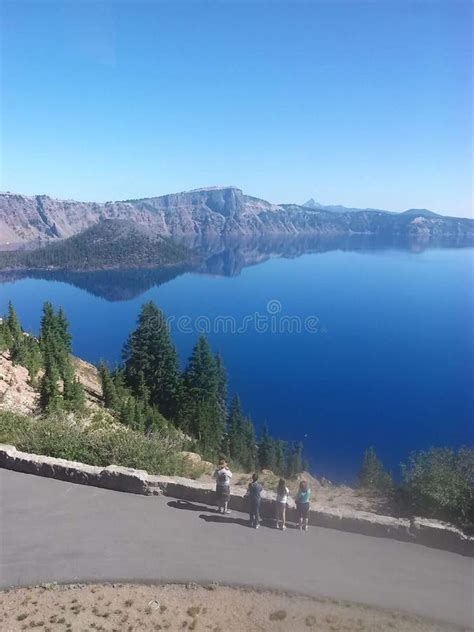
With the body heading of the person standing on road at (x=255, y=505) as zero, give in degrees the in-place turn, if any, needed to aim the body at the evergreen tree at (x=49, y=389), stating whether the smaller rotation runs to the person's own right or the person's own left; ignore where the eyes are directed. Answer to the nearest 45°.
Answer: approximately 45° to the person's own left

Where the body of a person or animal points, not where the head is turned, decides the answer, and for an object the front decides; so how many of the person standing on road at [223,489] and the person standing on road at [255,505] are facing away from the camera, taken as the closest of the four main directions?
2

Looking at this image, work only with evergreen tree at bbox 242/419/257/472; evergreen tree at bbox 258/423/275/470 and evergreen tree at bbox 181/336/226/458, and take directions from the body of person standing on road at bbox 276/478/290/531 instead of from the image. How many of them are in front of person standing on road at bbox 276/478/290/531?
3

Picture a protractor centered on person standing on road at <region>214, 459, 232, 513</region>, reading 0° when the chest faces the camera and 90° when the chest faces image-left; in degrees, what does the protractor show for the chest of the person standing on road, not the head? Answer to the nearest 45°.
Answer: approximately 180°

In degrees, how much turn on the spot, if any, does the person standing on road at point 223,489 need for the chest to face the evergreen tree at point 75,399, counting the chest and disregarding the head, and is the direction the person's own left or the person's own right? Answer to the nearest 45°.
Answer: approximately 45° to the person's own left

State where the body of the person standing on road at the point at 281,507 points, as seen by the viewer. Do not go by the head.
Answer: away from the camera

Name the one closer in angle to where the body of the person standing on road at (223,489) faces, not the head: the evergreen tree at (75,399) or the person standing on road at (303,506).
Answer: the evergreen tree

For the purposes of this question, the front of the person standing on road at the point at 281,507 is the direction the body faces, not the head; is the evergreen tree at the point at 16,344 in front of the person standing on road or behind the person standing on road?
in front

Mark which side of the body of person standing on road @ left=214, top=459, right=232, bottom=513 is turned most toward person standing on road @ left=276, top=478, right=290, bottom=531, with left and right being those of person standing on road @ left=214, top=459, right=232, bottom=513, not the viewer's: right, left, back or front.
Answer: right

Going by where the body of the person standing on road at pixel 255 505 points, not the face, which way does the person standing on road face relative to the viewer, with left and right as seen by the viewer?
facing away from the viewer

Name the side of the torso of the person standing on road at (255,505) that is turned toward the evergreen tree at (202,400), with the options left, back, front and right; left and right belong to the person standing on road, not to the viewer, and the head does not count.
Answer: front

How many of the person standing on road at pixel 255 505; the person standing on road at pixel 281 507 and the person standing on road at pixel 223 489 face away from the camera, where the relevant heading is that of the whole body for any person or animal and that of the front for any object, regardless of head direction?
3

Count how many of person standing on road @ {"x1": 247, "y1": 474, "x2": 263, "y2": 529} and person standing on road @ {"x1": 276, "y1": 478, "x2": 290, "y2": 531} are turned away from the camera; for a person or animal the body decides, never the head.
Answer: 2

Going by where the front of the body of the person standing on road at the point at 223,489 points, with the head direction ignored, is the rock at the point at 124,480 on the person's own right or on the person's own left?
on the person's own left
